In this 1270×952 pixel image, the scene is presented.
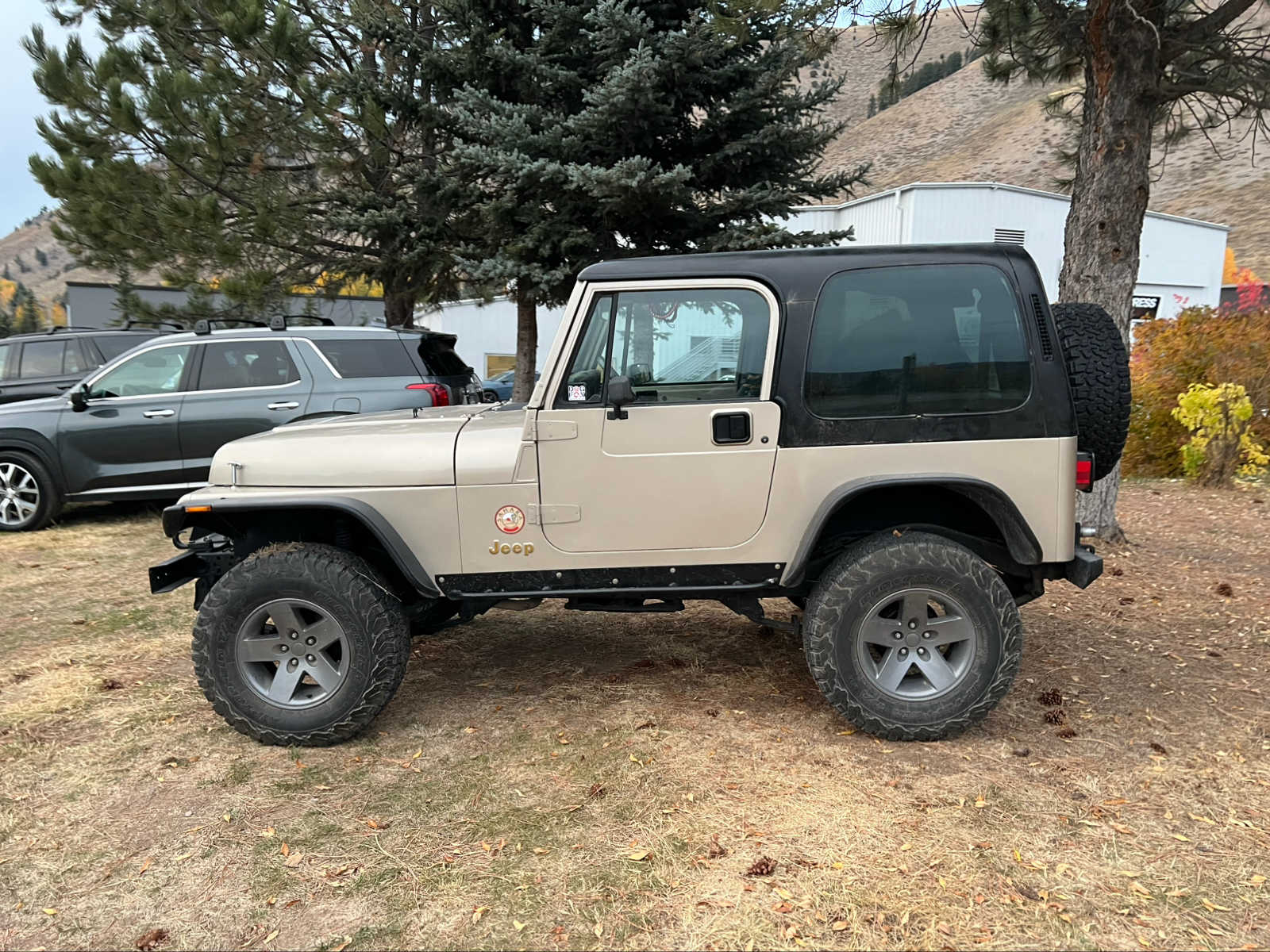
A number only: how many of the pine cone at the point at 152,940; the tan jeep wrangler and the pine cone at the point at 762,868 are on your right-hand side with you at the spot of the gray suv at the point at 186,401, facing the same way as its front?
0

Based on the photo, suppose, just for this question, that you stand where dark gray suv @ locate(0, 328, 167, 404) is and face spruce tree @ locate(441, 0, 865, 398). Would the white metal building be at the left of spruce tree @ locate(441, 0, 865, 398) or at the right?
left

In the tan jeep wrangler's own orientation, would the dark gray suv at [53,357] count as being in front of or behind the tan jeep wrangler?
in front

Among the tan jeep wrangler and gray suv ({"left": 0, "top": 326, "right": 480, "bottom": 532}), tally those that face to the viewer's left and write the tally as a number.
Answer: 2

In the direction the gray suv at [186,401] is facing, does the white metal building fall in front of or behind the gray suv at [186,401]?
behind

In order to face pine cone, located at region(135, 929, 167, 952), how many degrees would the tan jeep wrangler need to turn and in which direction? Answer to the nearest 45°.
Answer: approximately 45° to its left

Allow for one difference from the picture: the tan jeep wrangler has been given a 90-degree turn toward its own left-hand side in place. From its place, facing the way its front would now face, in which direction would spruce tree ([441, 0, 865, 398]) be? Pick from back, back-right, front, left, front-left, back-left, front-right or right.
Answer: back

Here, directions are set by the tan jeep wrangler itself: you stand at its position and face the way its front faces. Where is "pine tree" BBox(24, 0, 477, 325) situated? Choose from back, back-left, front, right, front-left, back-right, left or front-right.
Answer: front-right

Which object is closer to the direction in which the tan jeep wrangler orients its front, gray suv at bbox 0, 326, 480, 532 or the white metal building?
the gray suv

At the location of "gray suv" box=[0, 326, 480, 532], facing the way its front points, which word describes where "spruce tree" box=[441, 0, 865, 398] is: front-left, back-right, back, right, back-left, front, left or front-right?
back

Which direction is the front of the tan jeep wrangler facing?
to the viewer's left

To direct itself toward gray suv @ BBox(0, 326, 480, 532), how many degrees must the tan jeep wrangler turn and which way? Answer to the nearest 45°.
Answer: approximately 45° to its right

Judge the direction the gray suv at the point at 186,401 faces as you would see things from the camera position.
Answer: facing to the left of the viewer
